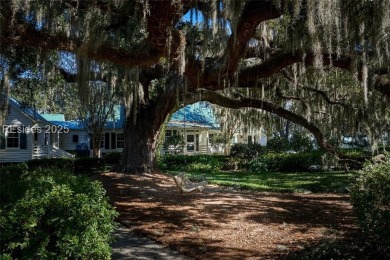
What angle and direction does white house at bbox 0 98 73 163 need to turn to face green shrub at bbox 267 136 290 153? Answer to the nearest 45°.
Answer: approximately 45° to its left

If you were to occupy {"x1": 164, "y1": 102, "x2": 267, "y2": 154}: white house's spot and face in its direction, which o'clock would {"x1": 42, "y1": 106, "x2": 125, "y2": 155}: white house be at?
{"x1": 42, "y1": 106, "x2": 125, "y2": 155}: white house is roughly at 3 o'clock from {"x1": 164, "y1": 102, "x2": 267, "y2": 154}: white house.

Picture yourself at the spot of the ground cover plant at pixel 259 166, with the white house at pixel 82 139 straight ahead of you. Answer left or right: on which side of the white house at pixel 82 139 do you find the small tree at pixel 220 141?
right

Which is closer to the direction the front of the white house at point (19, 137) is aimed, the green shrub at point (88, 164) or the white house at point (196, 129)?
the green shrub

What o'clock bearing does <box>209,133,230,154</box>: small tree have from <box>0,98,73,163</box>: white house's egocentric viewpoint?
The small tree is roughly at 10 o'clock from the white house.

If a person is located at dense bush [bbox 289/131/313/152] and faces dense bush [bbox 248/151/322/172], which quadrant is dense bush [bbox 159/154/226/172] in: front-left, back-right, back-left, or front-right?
front-right

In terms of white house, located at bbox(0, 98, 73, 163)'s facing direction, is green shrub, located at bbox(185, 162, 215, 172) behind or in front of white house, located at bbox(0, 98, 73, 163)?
in front

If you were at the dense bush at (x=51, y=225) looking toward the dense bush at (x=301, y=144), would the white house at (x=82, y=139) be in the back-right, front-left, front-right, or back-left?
front-left

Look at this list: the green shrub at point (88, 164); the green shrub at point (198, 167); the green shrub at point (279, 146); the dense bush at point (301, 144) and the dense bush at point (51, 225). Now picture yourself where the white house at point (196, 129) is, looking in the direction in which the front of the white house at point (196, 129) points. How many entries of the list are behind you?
0

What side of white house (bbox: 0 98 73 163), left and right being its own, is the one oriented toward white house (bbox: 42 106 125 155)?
left

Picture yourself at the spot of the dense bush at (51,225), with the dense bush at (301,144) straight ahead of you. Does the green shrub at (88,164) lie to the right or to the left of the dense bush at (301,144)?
left

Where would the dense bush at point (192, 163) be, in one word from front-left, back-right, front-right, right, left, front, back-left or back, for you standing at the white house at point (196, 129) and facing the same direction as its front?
front

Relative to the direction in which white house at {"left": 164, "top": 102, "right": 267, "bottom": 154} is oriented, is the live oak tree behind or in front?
in front

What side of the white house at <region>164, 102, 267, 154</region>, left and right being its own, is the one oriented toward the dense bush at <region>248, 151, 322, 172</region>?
front

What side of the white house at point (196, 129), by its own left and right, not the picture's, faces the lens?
front

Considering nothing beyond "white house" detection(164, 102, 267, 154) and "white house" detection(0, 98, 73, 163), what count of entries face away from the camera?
0

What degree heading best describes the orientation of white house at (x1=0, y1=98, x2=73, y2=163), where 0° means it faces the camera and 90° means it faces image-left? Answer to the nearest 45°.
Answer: approximately 315°
